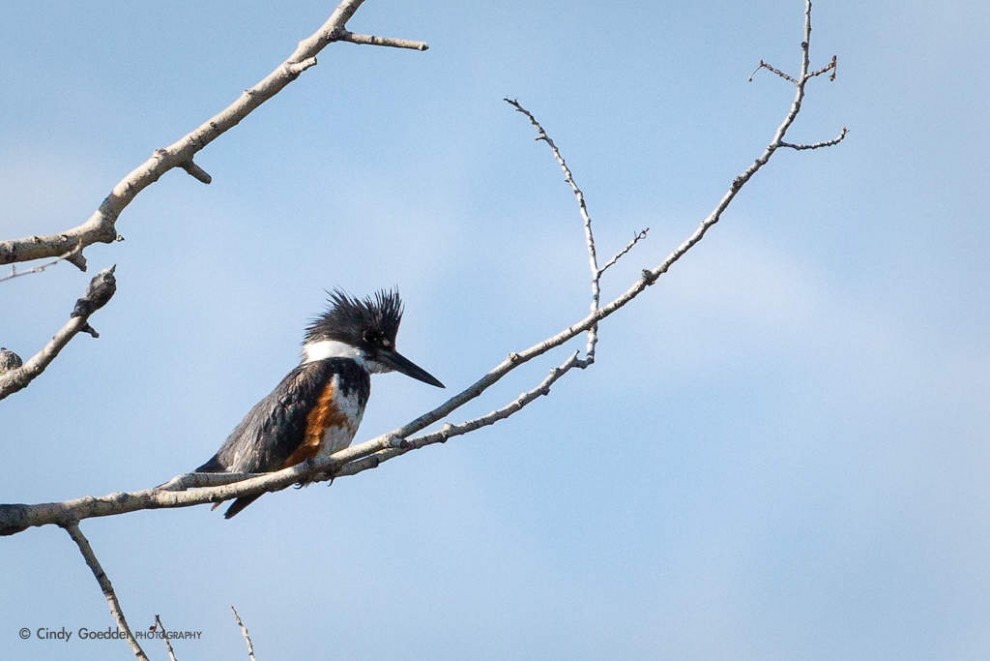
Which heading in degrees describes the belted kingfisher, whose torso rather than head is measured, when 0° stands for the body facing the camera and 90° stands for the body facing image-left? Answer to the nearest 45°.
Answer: approximately 270°

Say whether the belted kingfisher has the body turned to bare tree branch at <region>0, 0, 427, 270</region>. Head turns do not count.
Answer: no

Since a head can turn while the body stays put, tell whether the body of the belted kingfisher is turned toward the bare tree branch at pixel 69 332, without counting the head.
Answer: no
